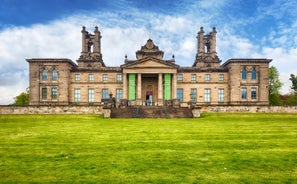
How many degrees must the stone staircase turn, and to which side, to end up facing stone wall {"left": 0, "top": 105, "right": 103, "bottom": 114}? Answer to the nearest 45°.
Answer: approximately 90° to its right

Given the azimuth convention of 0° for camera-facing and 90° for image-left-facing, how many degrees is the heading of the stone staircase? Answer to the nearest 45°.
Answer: approximately 0°

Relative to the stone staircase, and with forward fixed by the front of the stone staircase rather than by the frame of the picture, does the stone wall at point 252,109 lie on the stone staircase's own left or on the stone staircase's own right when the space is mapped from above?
on the stone staircase's own left
